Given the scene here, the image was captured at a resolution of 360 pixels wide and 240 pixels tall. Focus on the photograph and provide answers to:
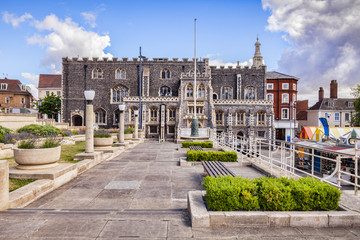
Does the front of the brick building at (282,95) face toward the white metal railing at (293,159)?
yes

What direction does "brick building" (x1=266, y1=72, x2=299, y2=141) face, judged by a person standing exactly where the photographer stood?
facing the viewer

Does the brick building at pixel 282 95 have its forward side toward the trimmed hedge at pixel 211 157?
yes

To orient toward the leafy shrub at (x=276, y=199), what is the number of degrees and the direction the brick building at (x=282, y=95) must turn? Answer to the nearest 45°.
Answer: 0° — it already faces it

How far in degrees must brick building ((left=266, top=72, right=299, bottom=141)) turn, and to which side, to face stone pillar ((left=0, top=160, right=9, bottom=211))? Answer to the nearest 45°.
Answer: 0° — it already faces it

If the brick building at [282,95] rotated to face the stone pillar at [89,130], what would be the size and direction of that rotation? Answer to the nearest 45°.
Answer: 0° — it already faces it

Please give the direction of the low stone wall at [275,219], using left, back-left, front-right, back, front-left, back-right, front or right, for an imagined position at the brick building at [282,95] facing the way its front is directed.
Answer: front

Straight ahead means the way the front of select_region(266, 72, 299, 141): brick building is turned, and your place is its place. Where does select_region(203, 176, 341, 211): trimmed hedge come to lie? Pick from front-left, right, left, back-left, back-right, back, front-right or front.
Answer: front

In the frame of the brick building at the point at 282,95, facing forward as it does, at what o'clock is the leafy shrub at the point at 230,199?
The leafy shrub is roughly at 12 o'clock from the brick building.

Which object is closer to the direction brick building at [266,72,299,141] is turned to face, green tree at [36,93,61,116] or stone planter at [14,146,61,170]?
the stone planter

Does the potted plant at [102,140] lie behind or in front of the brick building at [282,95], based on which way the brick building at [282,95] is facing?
in front
